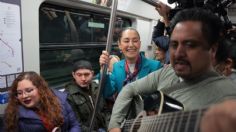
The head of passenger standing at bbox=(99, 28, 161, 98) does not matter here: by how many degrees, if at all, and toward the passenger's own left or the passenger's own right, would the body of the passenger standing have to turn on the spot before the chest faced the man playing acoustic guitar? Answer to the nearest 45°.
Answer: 0° — they already face them

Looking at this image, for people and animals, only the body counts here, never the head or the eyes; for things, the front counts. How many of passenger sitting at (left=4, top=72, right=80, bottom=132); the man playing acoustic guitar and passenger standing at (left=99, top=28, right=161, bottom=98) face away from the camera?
0

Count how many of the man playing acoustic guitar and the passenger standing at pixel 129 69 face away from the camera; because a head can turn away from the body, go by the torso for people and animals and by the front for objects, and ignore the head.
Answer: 0

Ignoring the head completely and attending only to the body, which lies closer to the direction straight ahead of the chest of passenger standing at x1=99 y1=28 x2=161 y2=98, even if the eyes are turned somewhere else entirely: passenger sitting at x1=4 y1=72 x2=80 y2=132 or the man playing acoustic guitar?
the man playing acoustic guitar

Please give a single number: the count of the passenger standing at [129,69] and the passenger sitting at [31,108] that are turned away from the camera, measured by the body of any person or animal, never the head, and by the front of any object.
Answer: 0

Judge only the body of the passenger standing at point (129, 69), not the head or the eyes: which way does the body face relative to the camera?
toward the camera

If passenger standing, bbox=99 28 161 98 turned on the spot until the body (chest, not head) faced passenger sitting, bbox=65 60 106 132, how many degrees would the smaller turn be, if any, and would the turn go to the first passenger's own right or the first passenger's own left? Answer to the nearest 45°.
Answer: approximately 90° to the first passenger's own right

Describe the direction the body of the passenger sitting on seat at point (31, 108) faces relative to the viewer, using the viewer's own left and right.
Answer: facing the viewer and to the left of the viewer

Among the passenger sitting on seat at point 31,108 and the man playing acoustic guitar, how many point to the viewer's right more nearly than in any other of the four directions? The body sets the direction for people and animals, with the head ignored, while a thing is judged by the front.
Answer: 0
